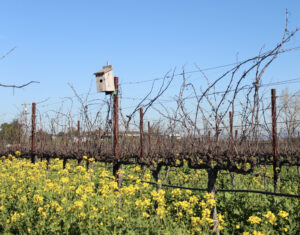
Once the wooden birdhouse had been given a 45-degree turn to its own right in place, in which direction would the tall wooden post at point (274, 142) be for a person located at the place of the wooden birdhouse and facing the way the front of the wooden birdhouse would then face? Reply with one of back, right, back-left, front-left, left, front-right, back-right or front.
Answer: back

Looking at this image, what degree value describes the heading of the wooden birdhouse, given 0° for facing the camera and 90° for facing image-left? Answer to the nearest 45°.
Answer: approximately 45°
